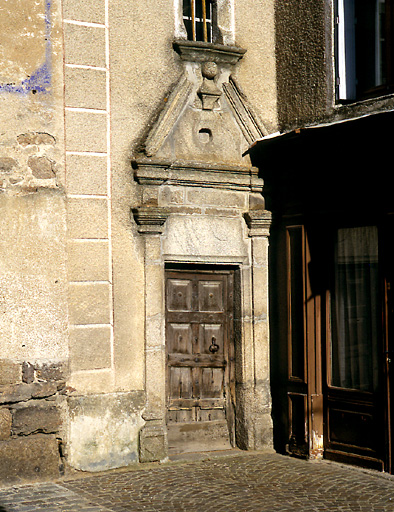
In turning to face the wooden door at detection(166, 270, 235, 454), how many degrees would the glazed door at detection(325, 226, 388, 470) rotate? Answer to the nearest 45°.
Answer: approximately 45° to its right

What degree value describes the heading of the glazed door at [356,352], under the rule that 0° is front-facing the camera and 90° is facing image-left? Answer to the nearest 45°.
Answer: approximately 45°
